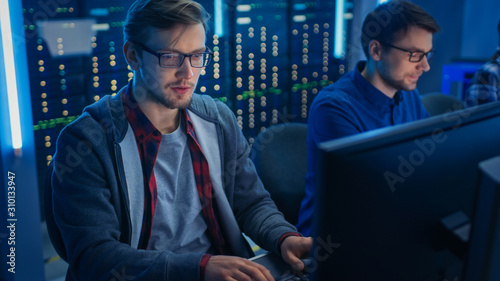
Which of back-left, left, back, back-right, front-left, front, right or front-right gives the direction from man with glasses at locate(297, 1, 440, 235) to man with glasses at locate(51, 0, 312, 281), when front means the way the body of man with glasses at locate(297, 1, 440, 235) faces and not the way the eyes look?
right

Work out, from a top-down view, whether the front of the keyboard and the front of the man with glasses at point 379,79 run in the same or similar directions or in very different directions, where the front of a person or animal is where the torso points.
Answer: very different directions

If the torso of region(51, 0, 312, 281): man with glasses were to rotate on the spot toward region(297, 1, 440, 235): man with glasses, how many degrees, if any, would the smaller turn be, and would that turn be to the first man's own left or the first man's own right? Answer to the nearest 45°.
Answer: approximately 90° to the first man's own left

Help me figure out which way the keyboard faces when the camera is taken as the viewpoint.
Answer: facing away from the viewer and to the left of the viewer

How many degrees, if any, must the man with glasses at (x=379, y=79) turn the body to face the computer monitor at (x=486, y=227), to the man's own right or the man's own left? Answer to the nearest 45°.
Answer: approximately 45° to the man's own right

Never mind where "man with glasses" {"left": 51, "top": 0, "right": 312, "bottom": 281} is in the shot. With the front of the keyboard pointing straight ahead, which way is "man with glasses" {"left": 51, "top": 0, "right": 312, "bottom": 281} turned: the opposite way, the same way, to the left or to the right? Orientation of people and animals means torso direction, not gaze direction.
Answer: the opposite way

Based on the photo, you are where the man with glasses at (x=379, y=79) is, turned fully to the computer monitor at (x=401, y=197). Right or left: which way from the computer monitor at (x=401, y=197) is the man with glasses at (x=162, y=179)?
right

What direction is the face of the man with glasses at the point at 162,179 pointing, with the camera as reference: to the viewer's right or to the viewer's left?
to the viewer's right

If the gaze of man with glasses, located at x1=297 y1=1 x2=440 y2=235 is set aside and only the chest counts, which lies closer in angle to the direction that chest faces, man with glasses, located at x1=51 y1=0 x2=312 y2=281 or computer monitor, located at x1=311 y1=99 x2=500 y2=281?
the computer monitor
